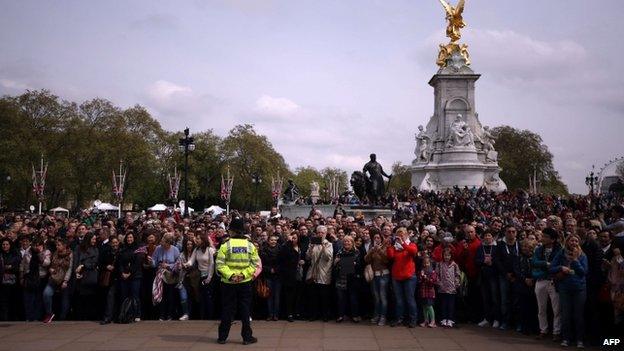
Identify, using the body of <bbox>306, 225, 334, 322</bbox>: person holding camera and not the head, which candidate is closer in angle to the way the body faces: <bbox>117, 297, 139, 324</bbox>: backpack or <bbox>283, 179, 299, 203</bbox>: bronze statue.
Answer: the backpack

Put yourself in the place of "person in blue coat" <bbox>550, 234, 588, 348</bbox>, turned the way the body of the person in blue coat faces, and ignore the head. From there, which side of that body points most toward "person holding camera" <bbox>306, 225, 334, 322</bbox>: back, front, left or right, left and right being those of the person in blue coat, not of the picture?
right

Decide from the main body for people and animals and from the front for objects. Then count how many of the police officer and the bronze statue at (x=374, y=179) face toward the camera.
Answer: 1

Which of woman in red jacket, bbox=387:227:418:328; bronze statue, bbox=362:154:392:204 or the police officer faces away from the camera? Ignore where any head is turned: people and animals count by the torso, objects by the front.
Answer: the police officer

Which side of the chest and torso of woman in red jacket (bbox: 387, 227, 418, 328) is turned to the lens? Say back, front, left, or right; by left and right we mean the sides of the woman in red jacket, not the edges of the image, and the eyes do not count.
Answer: front

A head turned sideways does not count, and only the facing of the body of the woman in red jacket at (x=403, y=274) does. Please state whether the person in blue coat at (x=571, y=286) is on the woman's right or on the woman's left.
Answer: on the woman's left

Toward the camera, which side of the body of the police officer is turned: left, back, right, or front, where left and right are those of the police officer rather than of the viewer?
back

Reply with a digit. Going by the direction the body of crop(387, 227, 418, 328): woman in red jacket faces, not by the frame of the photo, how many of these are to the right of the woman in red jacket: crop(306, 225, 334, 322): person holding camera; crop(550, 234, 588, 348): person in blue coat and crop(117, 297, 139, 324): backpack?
2

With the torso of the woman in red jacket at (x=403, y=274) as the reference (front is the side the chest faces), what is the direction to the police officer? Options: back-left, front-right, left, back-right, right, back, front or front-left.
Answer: front-right

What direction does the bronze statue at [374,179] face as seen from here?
toward the camera

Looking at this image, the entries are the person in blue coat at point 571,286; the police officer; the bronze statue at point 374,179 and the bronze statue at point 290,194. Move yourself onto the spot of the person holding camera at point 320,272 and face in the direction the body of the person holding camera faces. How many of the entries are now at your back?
2

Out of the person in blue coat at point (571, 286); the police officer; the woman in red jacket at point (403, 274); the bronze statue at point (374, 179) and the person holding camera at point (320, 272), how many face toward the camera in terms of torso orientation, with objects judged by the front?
4

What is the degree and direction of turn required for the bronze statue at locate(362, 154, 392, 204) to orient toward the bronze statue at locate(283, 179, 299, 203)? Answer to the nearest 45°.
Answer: approximately 135° to its right

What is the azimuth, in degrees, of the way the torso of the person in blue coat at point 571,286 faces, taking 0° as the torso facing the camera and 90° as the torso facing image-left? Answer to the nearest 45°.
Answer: approximately 0°

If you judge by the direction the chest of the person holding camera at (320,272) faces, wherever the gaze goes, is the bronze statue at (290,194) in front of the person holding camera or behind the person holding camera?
behind

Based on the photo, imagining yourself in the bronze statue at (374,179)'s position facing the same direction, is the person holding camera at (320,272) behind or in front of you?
in front
